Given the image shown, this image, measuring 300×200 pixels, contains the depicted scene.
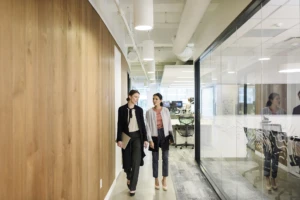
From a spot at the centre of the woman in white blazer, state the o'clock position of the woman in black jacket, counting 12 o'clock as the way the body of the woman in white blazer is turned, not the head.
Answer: The woman in black jacket is roughly at 2 o'clock from the woman in white blazer.

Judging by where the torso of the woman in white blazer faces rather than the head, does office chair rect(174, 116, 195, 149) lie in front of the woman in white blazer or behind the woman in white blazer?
behind

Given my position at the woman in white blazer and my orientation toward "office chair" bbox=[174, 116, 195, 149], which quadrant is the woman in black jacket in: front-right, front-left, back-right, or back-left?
back-left

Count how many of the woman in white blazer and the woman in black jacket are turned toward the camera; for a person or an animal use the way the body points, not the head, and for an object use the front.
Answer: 2

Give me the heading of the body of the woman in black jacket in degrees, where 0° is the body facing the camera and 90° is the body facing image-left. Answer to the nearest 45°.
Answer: approximately 0°

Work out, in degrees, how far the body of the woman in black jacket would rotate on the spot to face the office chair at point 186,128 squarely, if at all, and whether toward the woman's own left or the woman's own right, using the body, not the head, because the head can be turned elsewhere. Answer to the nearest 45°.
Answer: approximately 135° to the woman's own left
